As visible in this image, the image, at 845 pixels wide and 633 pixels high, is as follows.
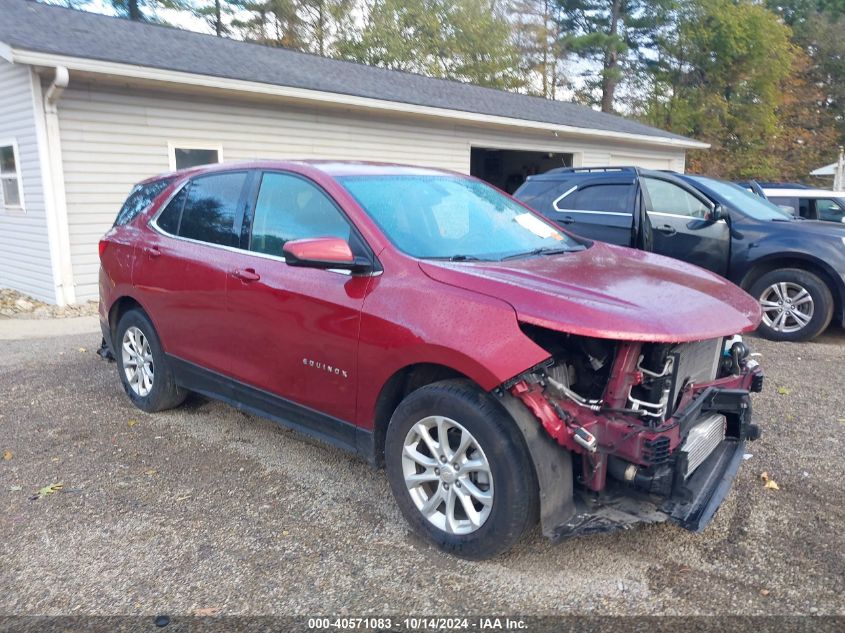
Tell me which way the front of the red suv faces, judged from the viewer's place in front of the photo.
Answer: facing the viewer and to the right of the viewer

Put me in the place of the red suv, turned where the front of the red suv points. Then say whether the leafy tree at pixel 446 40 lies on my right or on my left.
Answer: on my left

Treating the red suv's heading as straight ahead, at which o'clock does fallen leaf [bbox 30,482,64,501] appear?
The fallen leaf is roughly at 5 o'clock from the red suv.

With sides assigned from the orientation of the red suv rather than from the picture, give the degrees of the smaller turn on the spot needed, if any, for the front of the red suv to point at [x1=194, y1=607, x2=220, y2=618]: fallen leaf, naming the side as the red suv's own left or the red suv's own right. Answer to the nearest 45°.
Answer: approximately 90° to the red suv's own right

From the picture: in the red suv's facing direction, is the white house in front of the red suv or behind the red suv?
behind
